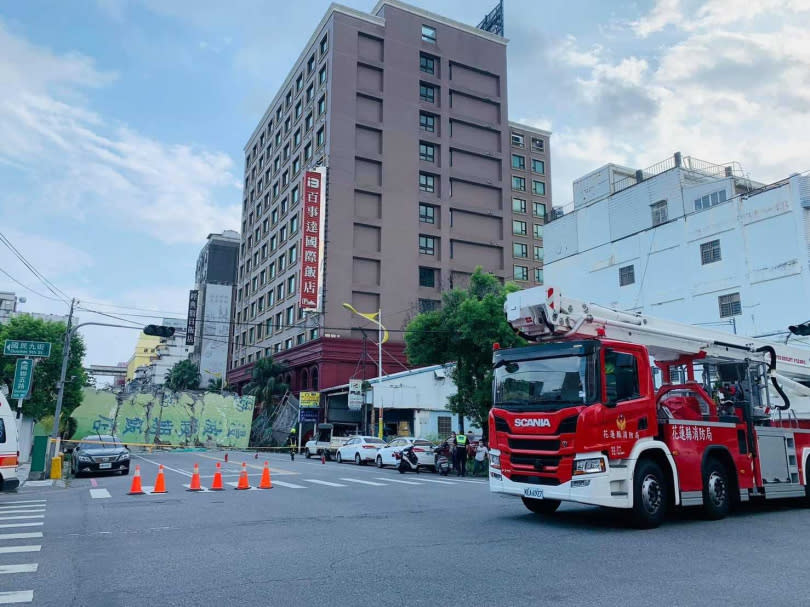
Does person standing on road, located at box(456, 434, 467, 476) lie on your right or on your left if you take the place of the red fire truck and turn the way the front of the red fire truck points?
on your right

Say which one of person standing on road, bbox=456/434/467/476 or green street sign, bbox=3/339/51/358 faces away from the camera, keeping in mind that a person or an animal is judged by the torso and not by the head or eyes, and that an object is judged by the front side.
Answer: the person standing on road

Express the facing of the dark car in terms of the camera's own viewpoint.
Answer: facing the viewer

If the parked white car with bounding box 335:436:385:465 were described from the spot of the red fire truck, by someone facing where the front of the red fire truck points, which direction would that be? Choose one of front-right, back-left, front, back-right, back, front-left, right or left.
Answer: right

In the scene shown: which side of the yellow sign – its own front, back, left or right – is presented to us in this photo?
front

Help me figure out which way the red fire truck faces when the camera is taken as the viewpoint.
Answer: facing the viewer and to the left of the viewer

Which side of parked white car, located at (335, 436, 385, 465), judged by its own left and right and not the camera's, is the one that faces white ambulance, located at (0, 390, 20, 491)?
left

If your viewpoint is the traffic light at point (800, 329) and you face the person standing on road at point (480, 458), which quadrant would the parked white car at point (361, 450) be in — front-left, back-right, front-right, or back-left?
front-right

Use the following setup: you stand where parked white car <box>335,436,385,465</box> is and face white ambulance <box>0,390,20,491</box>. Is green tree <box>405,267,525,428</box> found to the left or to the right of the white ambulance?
left

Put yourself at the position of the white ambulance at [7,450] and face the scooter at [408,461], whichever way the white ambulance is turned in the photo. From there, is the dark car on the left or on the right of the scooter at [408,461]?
left

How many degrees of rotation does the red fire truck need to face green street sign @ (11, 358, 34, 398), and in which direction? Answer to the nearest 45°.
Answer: approximately 45° to its right

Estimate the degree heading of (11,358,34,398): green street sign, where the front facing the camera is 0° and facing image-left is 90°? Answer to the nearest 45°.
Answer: approximately 0°

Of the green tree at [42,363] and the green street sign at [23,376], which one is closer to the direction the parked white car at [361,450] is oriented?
the green tree

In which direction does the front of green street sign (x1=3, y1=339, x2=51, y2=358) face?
toward the camera

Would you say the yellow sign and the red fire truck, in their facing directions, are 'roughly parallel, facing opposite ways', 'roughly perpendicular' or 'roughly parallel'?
roughly perpendicular

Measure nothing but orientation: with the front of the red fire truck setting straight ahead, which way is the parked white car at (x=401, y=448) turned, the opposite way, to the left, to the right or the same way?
to the right

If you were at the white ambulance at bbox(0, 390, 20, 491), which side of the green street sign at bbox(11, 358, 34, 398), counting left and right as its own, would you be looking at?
front

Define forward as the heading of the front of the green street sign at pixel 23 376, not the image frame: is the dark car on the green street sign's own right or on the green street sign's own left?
on the green street sign's own left
